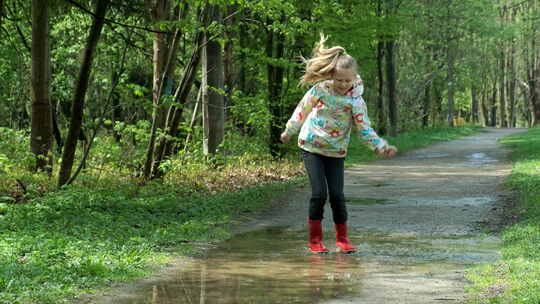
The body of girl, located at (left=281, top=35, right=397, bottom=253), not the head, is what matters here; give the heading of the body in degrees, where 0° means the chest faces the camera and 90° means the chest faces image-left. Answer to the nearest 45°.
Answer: approximately 315°
